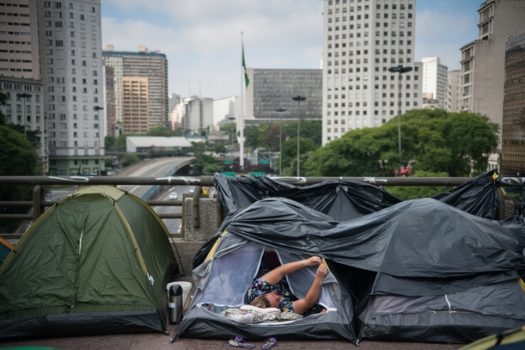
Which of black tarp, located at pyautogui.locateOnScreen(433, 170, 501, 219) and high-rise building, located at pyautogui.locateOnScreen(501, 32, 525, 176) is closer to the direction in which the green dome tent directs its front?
the black tarp

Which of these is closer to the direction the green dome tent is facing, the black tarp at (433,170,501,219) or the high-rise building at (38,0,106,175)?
the black tarp

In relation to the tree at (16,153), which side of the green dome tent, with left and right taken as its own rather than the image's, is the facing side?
back

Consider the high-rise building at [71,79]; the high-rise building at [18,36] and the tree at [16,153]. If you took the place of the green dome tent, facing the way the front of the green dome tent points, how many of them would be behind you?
3

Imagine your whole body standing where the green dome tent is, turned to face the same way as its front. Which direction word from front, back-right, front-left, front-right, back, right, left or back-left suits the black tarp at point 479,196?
left

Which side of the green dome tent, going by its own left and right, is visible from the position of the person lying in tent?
left

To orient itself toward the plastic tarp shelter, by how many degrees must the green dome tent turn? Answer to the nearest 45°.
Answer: approximately 45° to its left

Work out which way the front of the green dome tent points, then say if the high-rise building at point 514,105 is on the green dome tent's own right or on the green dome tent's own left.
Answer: on the green dome tent's own left

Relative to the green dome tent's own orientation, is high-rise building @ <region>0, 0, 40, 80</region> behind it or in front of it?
behind

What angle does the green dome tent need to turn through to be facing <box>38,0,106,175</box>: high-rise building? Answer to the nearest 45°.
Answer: approximately 180°

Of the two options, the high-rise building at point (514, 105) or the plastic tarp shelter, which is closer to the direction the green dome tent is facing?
the plastic tarp shelter

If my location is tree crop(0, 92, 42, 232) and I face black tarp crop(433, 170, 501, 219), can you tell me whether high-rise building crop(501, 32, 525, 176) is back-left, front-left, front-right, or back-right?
front-left

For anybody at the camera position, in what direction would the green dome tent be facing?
facing the viewer
